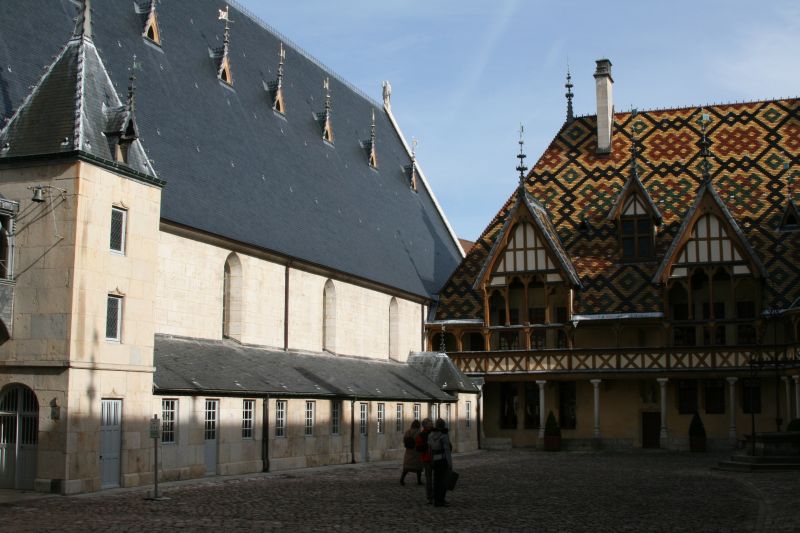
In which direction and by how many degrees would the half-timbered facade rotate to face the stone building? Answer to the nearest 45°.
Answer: approximately 45° to its right

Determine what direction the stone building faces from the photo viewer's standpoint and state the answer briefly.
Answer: facing the viewer and to the right of the viewer

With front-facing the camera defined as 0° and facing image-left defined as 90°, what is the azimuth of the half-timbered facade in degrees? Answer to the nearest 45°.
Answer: approximately 0°

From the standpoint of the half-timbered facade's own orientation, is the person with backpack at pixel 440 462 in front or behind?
in front

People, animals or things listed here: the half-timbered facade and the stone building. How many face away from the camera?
0
